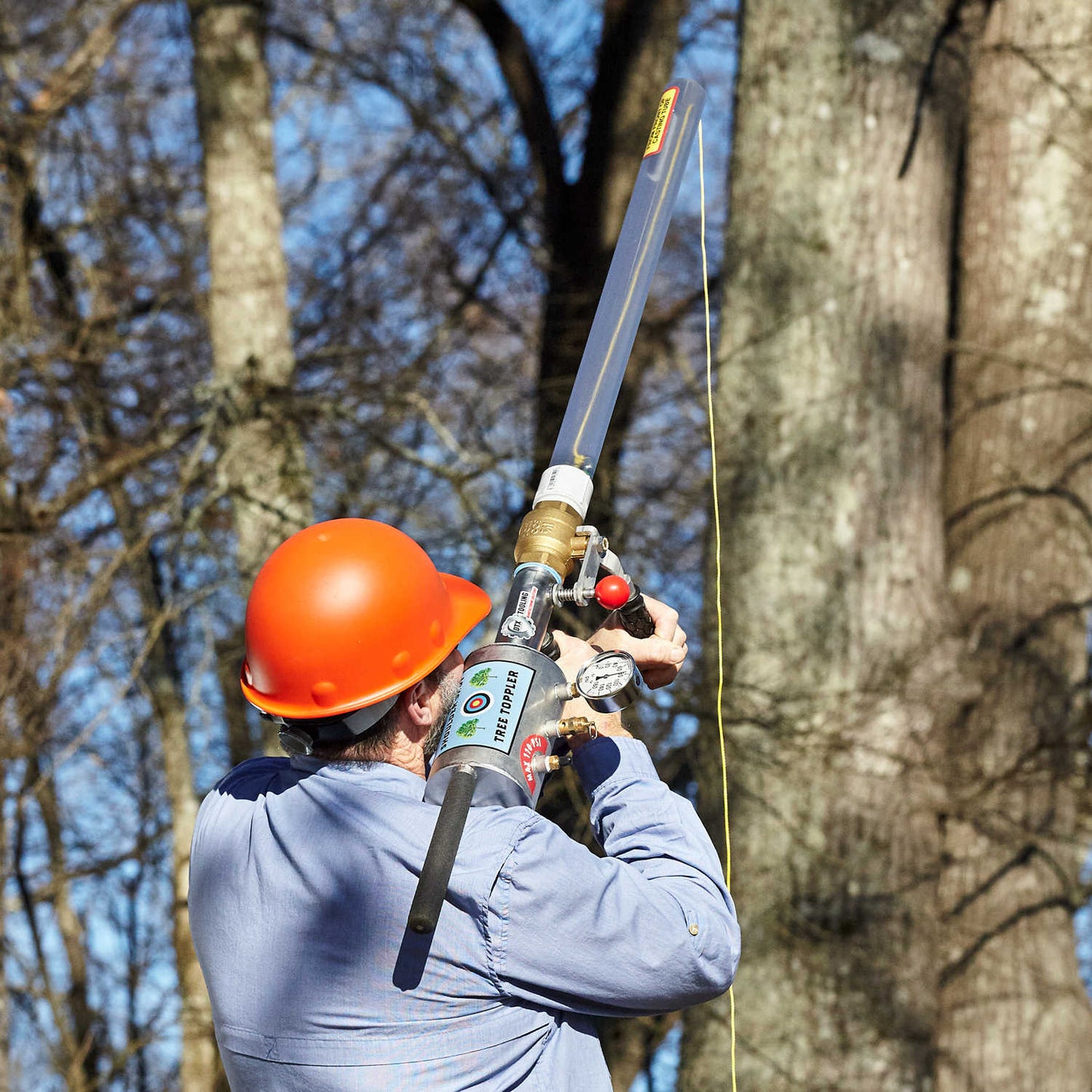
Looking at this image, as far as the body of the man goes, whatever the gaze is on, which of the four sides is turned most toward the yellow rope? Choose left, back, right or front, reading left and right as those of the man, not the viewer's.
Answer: front

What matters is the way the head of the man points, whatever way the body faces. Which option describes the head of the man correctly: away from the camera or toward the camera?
away from the camera

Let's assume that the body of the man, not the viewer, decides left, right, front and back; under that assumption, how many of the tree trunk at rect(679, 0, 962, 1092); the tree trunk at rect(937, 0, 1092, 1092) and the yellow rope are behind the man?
0

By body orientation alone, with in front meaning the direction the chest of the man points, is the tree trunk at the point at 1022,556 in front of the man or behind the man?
in front

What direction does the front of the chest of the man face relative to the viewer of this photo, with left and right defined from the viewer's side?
facing away from the viewer and to the right of the viewer

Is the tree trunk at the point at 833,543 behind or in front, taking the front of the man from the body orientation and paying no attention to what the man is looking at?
in front

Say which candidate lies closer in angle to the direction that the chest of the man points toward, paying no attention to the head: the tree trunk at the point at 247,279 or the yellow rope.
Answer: the yellow rope

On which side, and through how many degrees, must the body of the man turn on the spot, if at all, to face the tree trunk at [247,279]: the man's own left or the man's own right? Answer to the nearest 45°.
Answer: approximately 45° to the man's own left
